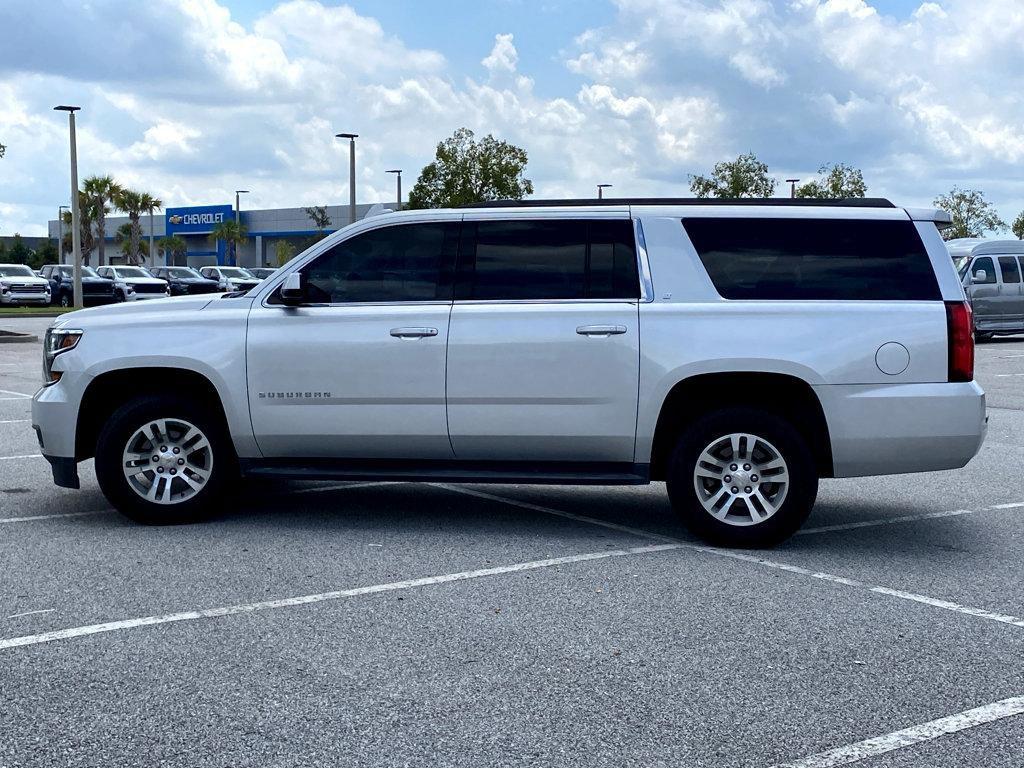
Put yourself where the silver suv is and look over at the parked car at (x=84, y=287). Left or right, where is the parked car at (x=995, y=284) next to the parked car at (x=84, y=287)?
right

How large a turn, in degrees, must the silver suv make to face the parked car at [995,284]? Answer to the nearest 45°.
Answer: approximately 135° to its right

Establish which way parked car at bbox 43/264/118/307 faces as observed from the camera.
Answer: facing the viewer and to the right of the viewer

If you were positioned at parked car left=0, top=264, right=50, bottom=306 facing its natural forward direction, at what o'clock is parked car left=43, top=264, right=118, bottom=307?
parked car left=43, top=264, right=118, bottom=307 is roughly at 9 o'clock from parked car left=0, top=264, right=50, bottom=306.

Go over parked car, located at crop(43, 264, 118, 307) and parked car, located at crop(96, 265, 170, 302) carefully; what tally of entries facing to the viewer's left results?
0

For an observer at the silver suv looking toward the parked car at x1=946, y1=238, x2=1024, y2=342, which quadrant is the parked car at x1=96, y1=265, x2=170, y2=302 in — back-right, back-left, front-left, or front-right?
front-left

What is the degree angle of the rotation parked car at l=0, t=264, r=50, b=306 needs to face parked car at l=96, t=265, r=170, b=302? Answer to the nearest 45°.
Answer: approximately 45° to its left

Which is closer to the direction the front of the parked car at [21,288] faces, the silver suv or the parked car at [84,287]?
the silver suv

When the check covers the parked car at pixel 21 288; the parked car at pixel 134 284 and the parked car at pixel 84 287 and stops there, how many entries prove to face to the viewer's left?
0

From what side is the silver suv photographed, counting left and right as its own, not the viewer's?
left

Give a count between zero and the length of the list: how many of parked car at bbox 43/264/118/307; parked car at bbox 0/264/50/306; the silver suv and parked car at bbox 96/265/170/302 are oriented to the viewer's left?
1

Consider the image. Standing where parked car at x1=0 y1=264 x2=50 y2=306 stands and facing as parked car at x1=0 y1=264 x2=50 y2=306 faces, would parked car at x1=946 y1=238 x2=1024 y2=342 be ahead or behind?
ahead

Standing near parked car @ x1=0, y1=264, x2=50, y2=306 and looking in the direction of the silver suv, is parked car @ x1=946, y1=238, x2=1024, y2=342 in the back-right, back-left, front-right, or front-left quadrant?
front-left
